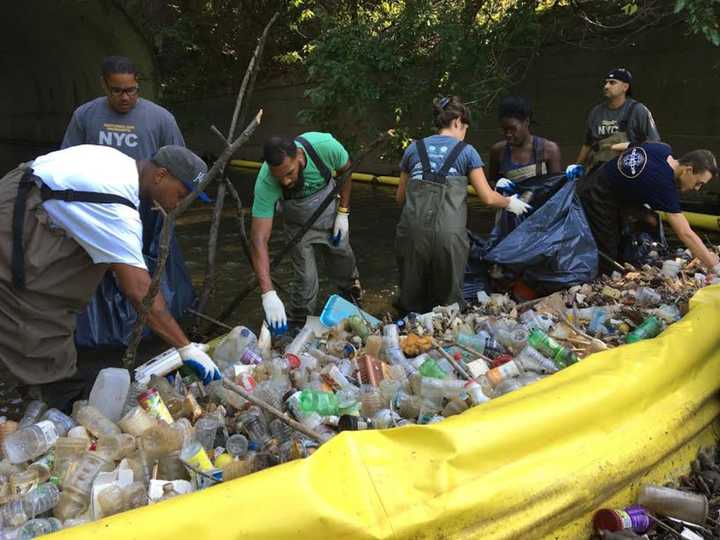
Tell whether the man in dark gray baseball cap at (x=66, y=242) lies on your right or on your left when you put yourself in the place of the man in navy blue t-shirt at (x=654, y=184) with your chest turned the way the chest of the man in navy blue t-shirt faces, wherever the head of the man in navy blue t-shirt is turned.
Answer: on your right

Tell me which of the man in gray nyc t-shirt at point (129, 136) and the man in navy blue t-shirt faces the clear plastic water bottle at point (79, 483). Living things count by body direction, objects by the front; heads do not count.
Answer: the man in gray nyc t-shirt

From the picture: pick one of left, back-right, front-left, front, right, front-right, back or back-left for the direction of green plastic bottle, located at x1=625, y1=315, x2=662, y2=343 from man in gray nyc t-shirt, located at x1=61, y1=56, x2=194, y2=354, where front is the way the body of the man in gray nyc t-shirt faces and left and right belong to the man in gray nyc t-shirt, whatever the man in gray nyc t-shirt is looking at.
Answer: front-left

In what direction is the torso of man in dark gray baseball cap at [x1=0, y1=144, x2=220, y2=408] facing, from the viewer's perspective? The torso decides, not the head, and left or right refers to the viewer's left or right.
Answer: facing to the right of the viewer

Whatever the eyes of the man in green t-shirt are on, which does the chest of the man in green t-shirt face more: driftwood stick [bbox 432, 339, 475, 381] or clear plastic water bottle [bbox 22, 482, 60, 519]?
the clear plastic water bottle

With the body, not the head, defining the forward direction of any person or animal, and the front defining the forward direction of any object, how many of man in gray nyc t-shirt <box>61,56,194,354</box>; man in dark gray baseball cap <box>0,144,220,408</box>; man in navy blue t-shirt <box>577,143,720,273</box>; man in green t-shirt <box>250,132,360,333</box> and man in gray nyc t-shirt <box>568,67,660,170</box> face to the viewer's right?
2

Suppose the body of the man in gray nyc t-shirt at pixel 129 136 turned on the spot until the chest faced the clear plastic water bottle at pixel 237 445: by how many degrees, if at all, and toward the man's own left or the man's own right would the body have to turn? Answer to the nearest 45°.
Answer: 0° — they already face it

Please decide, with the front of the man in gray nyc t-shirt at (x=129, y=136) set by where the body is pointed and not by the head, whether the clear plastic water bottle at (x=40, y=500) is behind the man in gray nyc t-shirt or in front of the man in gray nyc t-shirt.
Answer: in front

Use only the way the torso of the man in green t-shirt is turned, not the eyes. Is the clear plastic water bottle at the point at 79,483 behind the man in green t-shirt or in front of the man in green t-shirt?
in front
